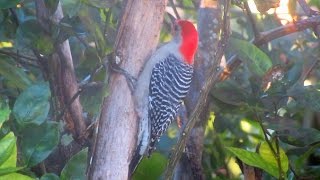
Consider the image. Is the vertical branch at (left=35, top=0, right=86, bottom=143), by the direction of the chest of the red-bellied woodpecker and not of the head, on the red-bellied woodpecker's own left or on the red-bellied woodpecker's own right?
on the red-bellied woodpecker's own left

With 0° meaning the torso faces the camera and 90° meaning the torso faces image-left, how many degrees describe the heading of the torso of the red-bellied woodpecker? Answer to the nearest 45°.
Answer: approximately 135°
